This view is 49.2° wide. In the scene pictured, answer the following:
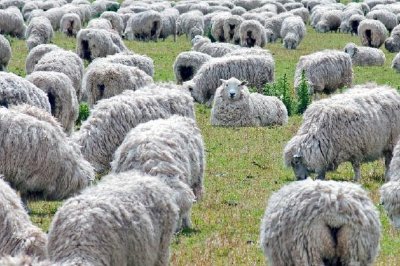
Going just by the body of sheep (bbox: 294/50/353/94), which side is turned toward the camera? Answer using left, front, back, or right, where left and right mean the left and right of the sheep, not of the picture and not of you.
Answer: left

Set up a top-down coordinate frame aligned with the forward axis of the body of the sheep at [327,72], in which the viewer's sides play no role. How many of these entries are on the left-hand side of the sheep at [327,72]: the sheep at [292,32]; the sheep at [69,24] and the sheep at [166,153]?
1

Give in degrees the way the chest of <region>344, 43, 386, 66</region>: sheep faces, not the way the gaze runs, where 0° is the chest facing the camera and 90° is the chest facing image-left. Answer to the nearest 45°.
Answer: approximately 90°

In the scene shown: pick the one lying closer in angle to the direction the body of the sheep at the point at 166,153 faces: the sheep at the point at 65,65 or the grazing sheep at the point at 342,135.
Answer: the sheep

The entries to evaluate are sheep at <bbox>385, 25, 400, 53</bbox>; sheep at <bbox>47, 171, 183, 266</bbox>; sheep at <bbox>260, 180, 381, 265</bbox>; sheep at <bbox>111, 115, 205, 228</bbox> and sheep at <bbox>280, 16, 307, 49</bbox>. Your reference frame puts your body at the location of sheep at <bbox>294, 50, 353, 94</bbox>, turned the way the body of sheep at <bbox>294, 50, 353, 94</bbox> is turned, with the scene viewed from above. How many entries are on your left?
3

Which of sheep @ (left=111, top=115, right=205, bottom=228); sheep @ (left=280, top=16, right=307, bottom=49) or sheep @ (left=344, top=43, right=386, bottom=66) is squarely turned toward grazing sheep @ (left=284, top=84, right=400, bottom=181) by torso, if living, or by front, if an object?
sheep @ (left=280, top=16, right=307, bottom=49)

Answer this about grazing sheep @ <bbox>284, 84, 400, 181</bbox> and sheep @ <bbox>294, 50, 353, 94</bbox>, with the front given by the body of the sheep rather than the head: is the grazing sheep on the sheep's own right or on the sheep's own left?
on the sheep's own left

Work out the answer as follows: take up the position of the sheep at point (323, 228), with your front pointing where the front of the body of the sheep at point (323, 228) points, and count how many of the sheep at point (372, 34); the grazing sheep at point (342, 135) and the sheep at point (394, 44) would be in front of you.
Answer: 3

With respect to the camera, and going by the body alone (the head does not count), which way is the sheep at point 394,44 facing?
to the viewer's left
